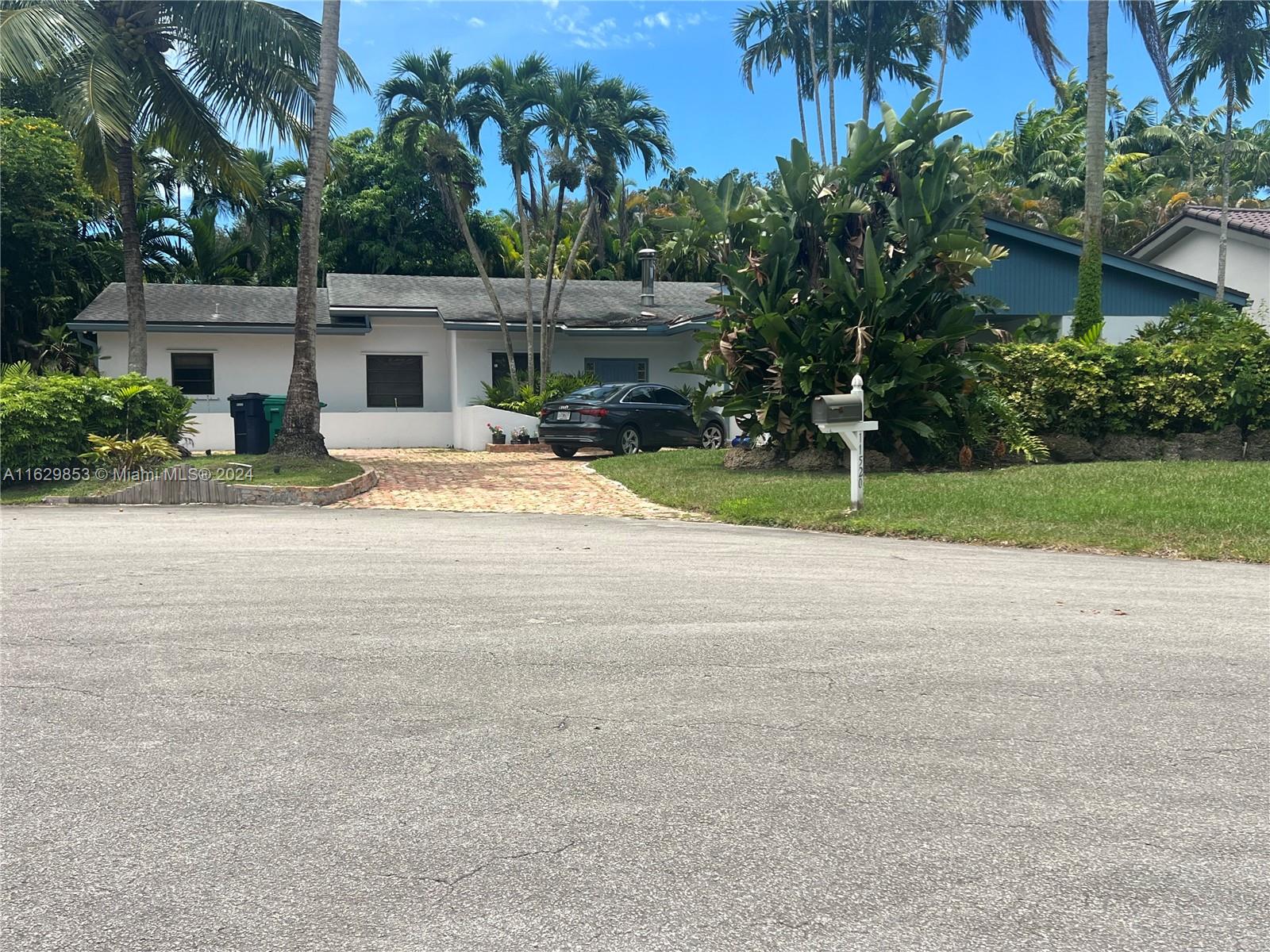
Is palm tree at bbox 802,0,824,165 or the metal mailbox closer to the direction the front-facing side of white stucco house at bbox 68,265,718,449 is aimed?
the metal mailbox

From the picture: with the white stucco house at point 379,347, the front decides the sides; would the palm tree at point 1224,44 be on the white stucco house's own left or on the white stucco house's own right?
on the white stucco house's own left

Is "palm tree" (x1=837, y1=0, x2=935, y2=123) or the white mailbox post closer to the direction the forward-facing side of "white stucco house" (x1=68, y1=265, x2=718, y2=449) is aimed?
the white mailbox post

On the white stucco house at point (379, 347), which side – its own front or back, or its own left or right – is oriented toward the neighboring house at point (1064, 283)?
left

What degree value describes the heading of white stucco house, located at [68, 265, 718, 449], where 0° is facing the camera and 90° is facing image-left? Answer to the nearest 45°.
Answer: approximately 0°

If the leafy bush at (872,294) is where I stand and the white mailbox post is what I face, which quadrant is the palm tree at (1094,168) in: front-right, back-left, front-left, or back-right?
back-left

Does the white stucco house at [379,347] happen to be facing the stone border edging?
yes

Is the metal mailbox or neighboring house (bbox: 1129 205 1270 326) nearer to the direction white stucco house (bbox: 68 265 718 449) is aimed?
the metal mailbox

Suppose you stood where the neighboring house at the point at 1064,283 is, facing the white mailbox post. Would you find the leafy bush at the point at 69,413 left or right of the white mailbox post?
right

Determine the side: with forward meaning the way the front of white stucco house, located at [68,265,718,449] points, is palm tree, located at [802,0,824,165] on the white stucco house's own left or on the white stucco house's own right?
on the white stucco house's own left
